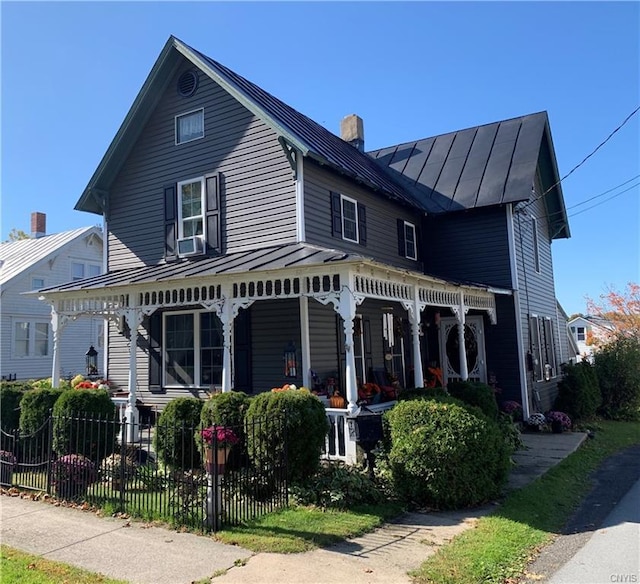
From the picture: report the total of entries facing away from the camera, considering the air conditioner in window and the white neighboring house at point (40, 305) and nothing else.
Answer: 0

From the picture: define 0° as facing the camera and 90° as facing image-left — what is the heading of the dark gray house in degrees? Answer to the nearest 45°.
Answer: approximately 45°

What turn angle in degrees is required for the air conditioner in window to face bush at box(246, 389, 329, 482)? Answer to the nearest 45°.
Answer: approximately 45° to its left

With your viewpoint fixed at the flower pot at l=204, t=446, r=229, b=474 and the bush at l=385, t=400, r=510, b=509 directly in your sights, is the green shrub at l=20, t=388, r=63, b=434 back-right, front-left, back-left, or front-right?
back-left

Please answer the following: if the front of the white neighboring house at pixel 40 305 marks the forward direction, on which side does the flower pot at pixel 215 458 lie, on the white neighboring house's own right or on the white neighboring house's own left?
on the white neighboring house's own left

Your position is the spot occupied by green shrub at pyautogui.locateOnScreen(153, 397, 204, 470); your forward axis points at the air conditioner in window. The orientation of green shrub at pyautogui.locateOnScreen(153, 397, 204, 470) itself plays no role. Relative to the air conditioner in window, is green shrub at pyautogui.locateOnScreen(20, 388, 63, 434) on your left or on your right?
left

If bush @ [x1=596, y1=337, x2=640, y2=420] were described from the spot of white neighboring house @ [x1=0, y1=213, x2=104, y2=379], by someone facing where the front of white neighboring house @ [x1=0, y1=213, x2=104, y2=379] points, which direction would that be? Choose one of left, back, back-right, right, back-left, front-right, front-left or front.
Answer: left

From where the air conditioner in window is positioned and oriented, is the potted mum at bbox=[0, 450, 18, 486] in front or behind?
in front

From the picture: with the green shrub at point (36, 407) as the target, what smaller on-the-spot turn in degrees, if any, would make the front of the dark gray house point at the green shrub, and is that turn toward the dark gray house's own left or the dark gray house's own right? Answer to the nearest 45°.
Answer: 0° — it already faces it

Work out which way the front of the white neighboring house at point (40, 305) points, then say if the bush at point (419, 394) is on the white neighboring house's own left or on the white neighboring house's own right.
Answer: on the white neighboring house's own left

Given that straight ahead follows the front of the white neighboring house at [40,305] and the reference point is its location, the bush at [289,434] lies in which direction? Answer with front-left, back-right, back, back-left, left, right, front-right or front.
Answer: front-left
